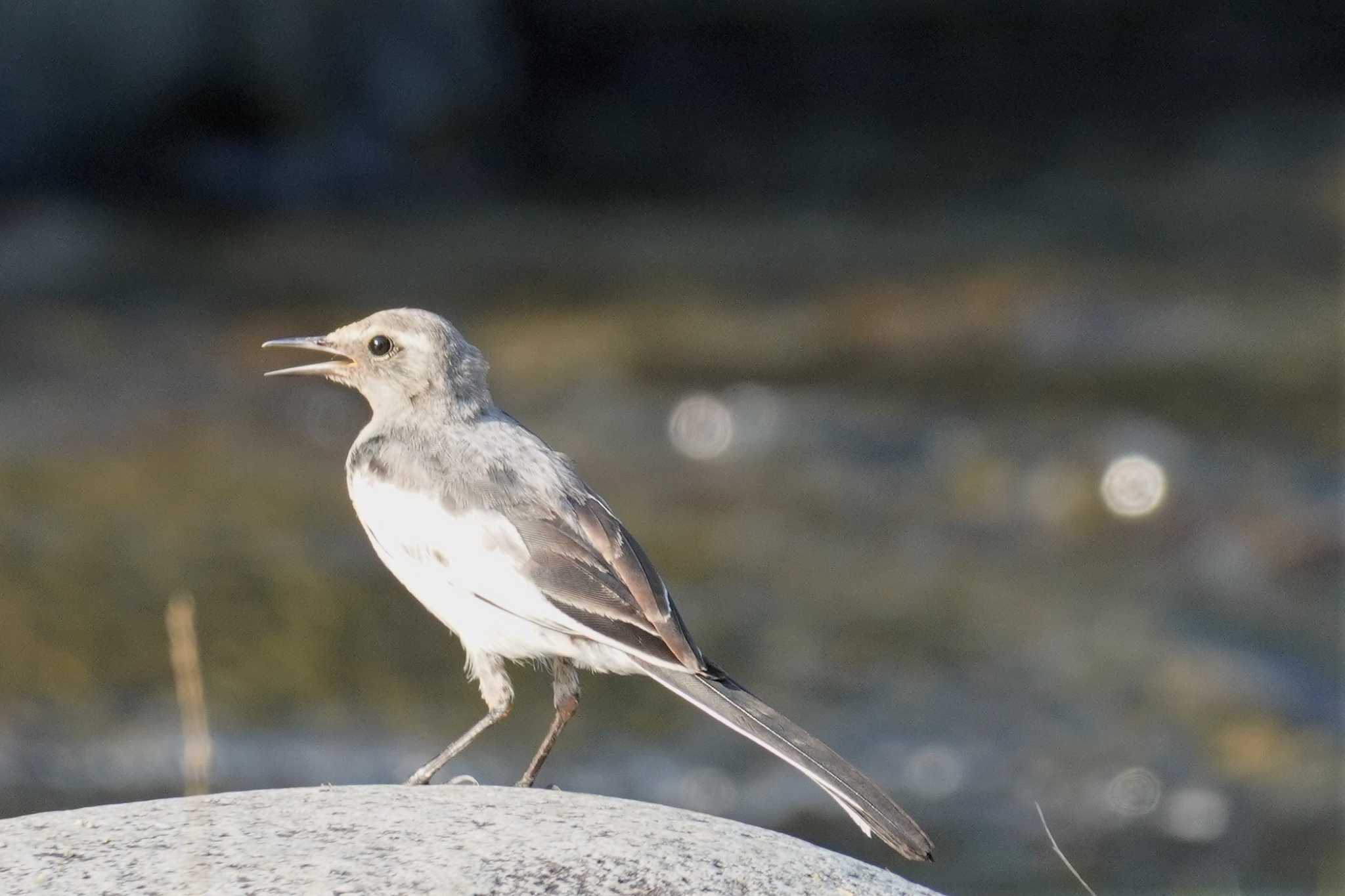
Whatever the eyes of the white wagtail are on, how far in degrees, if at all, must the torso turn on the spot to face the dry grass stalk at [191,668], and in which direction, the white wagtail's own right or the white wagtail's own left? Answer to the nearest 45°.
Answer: approximately 45° to the white wagtail's own left

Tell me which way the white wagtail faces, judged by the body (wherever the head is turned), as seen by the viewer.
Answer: to the viewer's left
